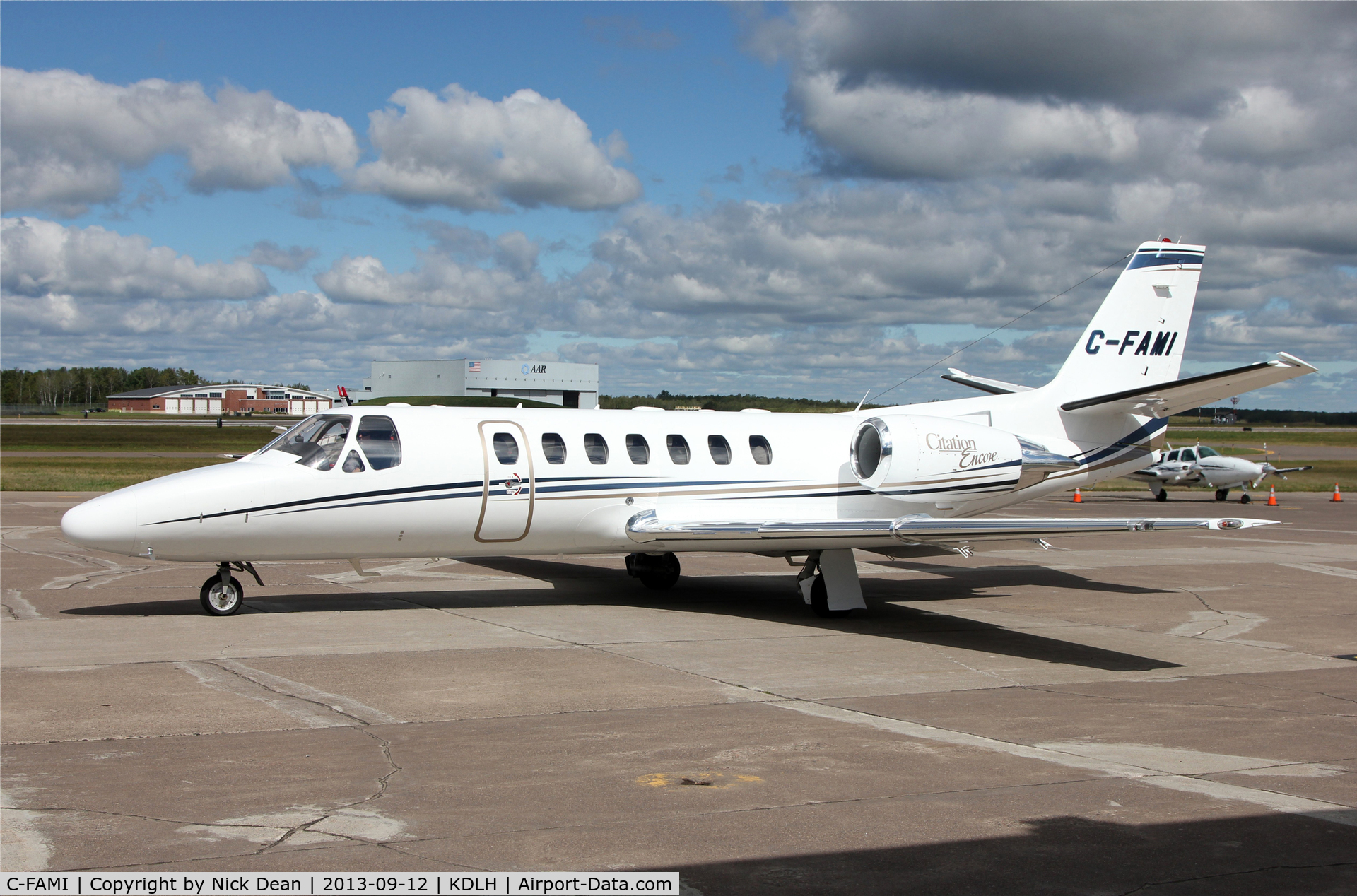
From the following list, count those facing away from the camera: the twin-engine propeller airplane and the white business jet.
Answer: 0

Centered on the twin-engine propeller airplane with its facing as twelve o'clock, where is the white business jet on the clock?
The white business jet is roughly at 2 o'clock from the twin-engine propeller airplane.

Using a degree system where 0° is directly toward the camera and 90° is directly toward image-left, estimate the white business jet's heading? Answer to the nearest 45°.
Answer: approximately 45°
